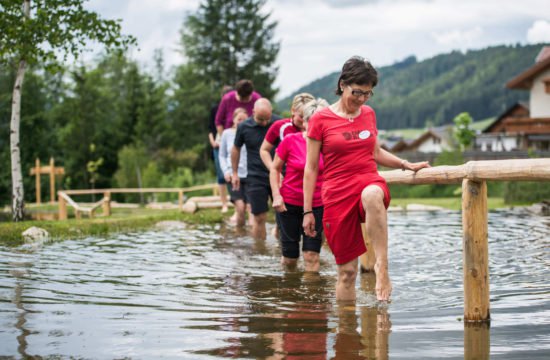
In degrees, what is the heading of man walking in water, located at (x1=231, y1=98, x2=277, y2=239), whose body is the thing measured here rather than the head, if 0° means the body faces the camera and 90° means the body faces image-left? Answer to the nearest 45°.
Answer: approximately 315°

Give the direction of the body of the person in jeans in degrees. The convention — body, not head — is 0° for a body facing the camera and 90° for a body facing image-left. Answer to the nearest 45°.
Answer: approximately 315°

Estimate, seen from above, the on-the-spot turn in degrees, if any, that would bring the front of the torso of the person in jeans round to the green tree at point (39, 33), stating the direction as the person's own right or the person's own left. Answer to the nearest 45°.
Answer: approximately 135° to the person's own right
